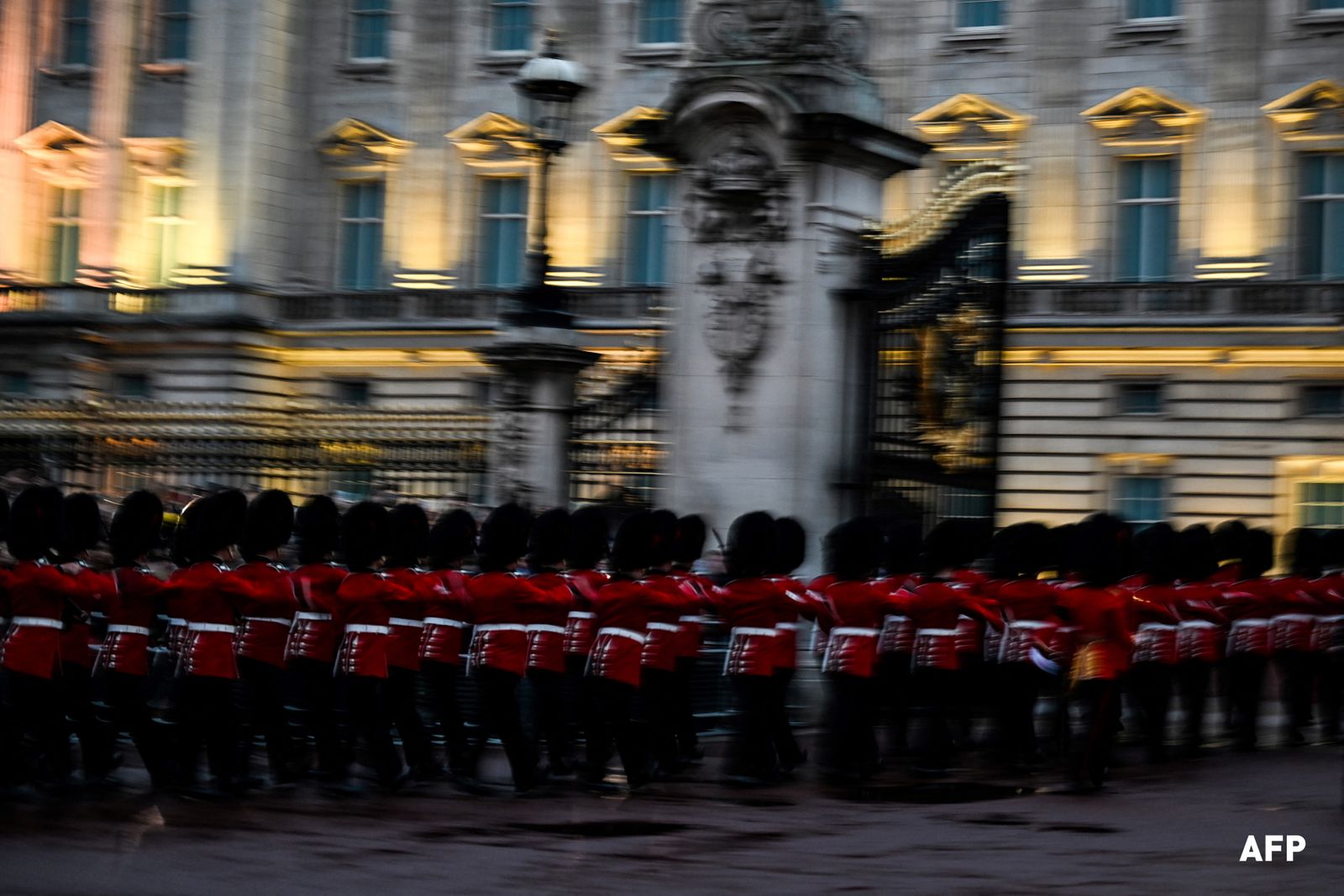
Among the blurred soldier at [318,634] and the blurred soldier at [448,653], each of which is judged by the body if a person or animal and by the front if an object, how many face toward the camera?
0

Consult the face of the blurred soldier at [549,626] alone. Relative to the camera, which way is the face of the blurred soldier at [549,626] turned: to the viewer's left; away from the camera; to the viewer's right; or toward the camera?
to the viewer's right

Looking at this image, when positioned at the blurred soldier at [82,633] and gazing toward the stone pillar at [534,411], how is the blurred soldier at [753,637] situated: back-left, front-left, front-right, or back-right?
front-right

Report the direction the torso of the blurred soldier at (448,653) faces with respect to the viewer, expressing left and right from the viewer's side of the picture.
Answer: facing away from the viewer and to the right of the viewer

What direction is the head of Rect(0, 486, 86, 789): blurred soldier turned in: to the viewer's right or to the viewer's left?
to the viewer's right

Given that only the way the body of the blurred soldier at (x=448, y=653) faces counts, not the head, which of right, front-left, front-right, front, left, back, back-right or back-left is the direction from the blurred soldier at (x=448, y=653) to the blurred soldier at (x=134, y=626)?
back-left

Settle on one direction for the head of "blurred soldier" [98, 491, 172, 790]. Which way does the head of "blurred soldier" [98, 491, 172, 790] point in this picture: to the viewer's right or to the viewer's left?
to the viewer's right

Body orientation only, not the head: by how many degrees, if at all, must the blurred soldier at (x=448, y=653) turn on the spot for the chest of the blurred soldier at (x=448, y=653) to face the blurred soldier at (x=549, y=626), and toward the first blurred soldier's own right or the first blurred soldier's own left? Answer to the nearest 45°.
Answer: approximately 45° to the first blurred soldier's own right

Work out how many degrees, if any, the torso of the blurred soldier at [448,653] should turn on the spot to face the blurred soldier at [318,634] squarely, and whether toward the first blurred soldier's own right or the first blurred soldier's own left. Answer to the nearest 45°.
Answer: approximately 135° to the first blurred soldier's own left

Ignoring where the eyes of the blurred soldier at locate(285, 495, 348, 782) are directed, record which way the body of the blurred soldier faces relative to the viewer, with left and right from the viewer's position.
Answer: facing away from the viewer and to the right of the viewer

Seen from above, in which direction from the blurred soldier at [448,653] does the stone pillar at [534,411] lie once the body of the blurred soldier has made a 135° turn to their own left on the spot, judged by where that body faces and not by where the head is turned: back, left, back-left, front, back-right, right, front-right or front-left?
right

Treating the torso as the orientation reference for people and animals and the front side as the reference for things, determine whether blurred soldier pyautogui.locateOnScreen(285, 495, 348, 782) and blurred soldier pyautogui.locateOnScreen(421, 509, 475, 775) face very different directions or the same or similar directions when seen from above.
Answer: same or similar directions

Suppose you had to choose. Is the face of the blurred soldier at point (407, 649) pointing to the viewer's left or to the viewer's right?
to the viewer's right

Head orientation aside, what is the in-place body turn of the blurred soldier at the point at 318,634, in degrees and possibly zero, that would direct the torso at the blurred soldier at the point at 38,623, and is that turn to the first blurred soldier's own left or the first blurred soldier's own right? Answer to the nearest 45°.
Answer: approximately 135° to the first blurred soldier's own left
